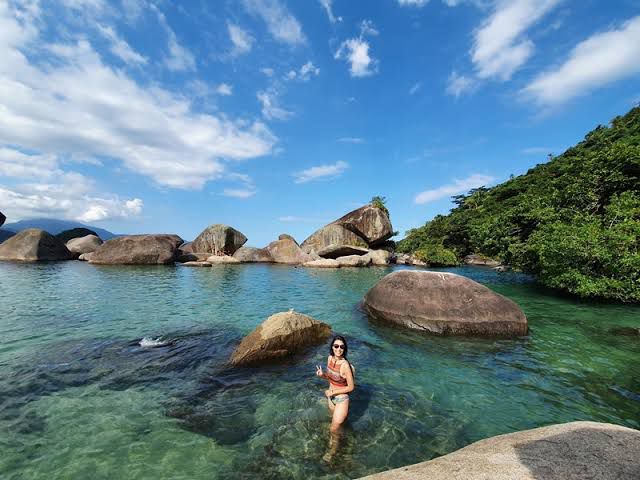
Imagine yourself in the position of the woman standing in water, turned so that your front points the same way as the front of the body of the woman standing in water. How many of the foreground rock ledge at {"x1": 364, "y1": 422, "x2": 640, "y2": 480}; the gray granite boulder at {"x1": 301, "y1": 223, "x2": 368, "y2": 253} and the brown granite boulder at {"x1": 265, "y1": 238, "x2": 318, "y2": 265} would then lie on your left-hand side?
1

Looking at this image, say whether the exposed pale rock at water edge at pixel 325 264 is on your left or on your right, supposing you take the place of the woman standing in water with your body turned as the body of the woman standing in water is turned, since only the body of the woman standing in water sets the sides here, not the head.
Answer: on your right

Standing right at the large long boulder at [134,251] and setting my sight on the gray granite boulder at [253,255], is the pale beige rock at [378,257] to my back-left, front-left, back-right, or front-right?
front-right

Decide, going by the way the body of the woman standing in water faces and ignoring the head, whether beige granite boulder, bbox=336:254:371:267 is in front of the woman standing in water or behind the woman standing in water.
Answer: behind

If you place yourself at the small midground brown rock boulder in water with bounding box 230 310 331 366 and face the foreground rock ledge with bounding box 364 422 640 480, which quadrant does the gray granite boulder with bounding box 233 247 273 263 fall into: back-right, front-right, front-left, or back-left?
back-left

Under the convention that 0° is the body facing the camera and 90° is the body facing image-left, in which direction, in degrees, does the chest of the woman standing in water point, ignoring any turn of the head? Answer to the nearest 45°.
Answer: approximately 45°

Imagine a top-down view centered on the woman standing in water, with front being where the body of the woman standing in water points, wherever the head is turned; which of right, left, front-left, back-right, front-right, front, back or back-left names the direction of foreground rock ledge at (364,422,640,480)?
left

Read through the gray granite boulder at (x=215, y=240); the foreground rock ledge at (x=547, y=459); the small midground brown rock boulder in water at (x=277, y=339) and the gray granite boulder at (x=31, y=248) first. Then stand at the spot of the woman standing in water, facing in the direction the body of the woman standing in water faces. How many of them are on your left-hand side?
1

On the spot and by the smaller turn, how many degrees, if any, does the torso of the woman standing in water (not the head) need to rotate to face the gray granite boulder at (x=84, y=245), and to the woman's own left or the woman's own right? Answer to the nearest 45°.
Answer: approximately 90° to the woman's own right

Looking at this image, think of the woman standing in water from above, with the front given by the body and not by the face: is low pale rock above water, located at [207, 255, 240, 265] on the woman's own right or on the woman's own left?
on the woman's own right

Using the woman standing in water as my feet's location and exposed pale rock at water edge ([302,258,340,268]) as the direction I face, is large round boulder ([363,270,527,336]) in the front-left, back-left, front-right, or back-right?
front-right

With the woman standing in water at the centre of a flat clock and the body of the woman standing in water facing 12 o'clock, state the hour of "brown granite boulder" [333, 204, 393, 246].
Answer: The brown granite boulder is roughly at 5 o'clock from the woman standing in water.

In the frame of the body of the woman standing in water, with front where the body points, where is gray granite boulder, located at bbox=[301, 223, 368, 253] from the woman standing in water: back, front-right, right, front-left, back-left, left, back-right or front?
back-right

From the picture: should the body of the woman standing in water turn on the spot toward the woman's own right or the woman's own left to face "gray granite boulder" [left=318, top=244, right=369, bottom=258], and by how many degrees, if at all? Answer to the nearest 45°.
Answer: approximately 135° to the woman's own right

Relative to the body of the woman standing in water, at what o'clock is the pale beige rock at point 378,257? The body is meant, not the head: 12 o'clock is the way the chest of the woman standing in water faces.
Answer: The pale beige rock is roughly at 5 o'clock from the woman standing in water.
